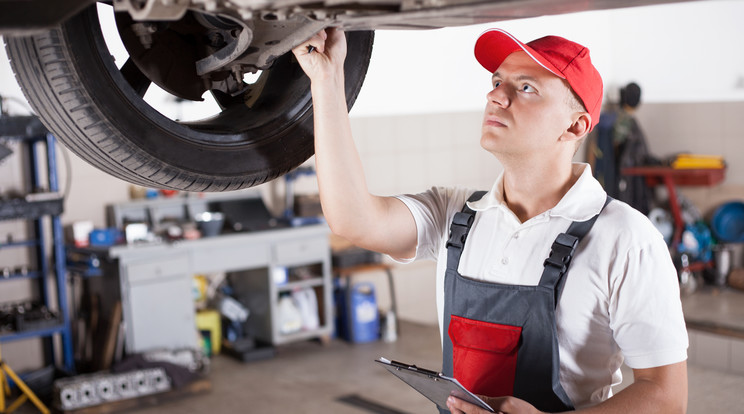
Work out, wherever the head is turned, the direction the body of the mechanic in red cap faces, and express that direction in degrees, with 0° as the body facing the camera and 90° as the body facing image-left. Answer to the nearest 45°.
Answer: approximately 45°

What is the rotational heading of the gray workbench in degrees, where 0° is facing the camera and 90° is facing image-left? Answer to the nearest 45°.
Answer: approximately 0°

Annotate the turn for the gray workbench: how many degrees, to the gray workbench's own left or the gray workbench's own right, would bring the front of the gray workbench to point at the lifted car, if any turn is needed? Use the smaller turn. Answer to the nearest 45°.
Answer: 0° — it already faces it

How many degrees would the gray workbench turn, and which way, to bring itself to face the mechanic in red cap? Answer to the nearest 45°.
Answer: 0° — it already faces them

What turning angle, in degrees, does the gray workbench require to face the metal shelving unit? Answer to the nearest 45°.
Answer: approximately 90° to its right

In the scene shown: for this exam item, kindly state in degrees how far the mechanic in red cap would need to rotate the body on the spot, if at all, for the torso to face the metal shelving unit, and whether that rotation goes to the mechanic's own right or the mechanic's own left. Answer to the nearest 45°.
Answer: approximately 90° to the mechanic's own right

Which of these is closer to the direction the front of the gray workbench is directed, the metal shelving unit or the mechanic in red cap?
the mechanic in red cap

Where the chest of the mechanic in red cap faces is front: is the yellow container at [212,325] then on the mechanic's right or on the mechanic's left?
on the mechanic's right

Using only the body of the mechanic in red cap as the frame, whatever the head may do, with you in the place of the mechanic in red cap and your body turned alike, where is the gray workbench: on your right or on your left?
on your right
